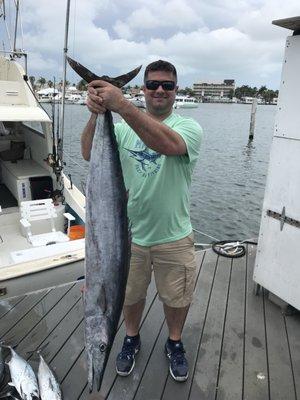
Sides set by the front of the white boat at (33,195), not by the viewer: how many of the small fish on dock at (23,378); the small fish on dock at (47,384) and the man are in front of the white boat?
0

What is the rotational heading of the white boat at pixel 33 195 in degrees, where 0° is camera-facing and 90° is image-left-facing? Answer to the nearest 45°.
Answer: approximately 135°

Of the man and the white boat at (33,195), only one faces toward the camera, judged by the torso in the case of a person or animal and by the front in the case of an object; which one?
the man

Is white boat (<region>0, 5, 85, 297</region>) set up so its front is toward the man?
no

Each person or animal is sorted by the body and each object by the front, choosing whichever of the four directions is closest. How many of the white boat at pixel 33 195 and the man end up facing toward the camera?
1

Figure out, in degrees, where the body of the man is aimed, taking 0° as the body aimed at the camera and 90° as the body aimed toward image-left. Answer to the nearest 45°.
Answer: approximately 0°

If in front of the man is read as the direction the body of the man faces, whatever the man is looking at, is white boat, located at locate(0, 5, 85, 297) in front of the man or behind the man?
behind

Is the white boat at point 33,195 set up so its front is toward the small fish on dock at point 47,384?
no

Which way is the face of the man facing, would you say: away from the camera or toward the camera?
toward the camera

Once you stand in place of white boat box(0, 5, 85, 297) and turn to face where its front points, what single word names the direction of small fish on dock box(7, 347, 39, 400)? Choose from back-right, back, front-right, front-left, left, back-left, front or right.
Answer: back-left
